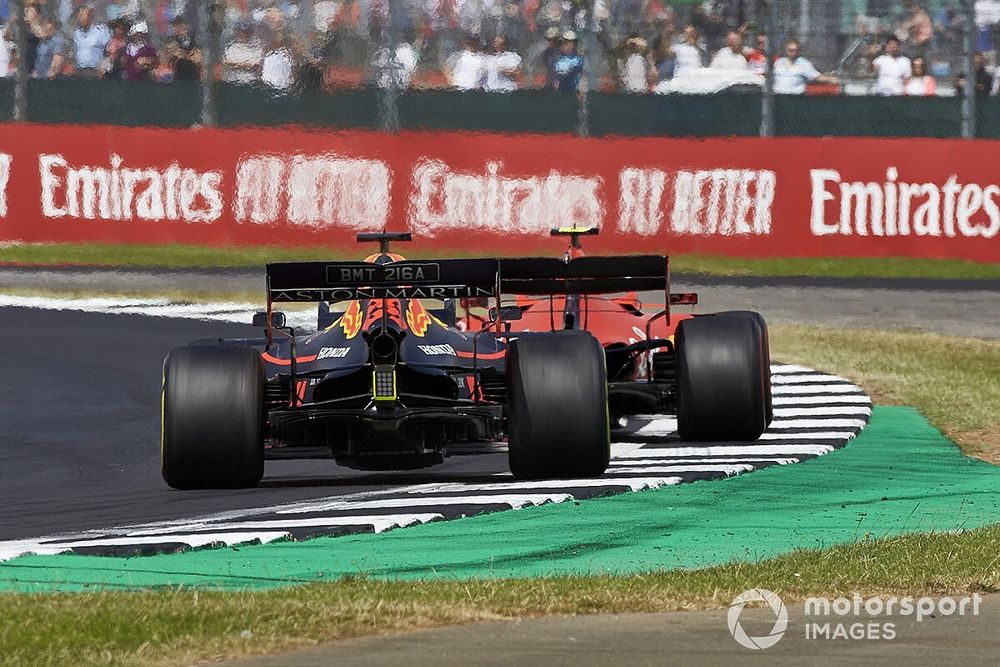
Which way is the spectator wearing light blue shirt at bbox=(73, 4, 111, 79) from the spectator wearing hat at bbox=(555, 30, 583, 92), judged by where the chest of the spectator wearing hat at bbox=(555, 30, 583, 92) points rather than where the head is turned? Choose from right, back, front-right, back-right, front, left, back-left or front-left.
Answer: right

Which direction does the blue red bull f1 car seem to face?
away from the camera

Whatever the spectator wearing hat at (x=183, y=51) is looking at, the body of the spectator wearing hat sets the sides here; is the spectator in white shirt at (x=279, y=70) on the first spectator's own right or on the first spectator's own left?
on the first spectator's own left

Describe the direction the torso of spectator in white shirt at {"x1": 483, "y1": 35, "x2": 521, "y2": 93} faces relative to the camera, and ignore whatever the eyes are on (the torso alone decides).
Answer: toward the camera

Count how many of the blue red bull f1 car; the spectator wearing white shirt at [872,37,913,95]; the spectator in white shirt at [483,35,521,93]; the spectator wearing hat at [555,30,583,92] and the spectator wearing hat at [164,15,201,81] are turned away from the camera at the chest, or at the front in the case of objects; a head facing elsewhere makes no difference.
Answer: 1

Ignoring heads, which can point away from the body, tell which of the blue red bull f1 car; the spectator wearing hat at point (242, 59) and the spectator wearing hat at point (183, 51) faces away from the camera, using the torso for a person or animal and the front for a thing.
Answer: the blue red bull f1 car

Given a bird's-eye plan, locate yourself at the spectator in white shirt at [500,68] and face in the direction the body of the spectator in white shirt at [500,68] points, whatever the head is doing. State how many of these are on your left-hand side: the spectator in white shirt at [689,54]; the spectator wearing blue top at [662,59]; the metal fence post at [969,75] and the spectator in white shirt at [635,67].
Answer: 4

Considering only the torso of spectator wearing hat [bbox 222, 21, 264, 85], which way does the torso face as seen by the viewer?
toward the camera

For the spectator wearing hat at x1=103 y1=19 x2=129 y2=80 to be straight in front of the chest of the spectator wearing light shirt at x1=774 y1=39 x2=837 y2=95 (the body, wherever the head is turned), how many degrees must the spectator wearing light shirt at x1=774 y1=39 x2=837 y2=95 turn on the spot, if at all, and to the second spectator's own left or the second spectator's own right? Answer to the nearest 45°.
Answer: approximately 90° to the second spectator's own right

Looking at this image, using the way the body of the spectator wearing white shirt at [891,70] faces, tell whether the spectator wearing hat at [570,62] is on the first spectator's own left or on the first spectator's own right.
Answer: on the first spectator's own right

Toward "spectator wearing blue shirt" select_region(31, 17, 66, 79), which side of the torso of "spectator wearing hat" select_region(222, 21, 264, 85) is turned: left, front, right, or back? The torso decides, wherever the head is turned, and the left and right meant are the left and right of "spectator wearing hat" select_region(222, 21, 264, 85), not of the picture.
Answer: right

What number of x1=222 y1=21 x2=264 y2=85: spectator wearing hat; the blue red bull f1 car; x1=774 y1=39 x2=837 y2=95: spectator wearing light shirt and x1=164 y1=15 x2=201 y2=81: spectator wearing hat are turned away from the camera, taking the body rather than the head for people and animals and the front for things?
1
